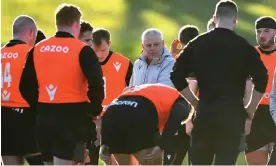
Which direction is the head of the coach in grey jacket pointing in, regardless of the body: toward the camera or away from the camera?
toward the camera

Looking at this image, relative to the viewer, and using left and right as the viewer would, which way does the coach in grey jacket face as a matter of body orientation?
facing the viewer
